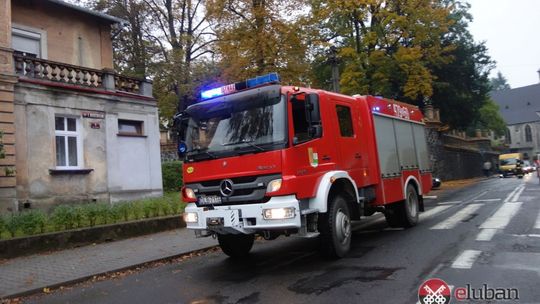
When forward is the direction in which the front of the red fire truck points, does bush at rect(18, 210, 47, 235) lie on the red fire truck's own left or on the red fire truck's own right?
on the red fire truck's own right

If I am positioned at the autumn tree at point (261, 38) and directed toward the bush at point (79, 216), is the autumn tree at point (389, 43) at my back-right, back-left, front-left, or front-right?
back-left

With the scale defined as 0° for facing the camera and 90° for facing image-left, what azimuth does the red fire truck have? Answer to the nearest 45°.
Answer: approximately 45°

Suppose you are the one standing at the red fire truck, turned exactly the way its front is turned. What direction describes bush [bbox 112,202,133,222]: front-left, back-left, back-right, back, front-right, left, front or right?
right

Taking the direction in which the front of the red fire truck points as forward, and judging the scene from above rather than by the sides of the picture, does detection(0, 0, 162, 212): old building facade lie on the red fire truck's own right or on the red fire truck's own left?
on the red fire truck's own right

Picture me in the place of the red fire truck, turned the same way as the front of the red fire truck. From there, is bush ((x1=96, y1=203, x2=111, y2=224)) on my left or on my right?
on my right

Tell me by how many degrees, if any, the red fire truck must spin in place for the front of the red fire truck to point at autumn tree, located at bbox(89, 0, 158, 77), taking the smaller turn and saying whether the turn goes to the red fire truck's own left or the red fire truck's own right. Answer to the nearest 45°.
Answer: approximately 90° to the red fire truck's own right

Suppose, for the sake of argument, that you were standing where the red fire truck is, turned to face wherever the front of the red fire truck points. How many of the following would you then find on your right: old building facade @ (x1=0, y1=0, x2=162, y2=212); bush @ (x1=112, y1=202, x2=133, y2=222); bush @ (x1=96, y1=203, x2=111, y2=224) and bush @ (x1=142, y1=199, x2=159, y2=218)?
4

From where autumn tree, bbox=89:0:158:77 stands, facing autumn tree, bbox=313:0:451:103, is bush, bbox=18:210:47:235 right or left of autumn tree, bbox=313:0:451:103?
right

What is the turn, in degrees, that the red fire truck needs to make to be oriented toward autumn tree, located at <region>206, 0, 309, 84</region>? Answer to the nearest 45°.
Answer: approximately 135° to its right

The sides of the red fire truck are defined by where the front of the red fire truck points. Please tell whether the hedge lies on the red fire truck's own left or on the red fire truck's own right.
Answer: on the red fire truck's own right

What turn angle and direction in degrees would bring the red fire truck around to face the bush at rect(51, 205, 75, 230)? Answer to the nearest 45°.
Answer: approximately 90° to its right

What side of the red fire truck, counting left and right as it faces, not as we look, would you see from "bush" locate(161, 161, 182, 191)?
right
